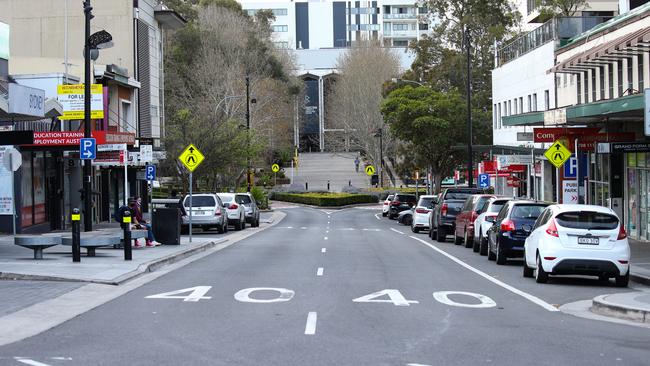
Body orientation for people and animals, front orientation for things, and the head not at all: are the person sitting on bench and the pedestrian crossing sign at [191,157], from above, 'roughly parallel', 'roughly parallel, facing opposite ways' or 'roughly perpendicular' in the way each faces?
roughly perpendicular

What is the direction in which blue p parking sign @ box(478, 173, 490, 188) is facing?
toward the camera

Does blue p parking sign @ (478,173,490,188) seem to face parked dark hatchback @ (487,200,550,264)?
yes

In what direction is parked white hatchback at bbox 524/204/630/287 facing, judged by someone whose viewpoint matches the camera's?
facing away from the viewer

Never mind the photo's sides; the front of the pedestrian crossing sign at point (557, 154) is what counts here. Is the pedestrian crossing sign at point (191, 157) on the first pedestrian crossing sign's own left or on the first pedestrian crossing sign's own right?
on the first pedestrian crossing sign's own right

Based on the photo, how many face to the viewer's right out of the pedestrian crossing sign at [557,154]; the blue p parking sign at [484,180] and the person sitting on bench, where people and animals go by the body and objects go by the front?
1

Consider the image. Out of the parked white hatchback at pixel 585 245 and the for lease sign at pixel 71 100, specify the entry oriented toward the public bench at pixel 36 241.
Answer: the for lease sign

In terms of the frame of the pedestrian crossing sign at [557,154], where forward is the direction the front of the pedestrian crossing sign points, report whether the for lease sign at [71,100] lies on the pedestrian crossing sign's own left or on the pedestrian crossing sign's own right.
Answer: on the pedestrian crossing sign's own right

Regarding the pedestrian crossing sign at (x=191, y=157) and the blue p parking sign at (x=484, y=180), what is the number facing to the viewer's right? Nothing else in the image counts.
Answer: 0

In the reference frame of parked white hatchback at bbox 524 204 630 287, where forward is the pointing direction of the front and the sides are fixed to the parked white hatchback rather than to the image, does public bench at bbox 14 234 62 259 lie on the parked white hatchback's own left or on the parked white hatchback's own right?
on the parked white hatchback's own left

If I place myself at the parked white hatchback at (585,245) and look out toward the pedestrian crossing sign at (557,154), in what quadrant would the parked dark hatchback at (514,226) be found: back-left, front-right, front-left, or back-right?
front-left

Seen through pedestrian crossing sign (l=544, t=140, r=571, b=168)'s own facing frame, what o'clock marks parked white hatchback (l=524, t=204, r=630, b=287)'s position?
The parked white hatchback is roughly at 12 o'clock from the pedestrian crossing sign.

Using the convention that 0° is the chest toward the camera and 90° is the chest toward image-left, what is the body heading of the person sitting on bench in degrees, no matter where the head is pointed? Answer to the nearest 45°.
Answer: approximately 270°

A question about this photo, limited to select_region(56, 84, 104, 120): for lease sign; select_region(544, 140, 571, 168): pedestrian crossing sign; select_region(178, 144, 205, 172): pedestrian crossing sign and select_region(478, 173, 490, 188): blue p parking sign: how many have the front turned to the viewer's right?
0
